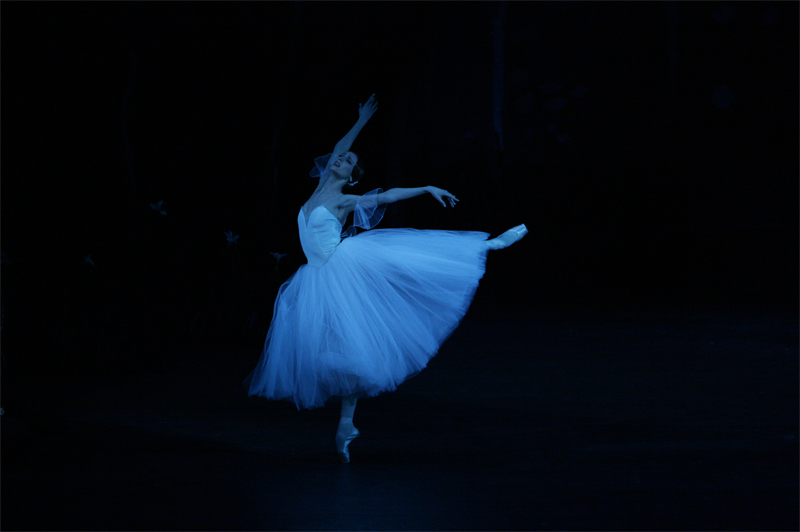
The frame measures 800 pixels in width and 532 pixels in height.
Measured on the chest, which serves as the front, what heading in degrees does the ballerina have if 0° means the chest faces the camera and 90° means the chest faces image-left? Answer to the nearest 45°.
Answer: approximately 45°
